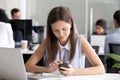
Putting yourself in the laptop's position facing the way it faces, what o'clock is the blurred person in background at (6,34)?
The blurred person in background is roughly at 12 o'clock from the laptop.

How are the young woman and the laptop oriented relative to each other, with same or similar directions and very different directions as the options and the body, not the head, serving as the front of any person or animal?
very different directions

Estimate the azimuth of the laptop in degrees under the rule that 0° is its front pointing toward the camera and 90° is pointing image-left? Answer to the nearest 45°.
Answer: approximately 180°

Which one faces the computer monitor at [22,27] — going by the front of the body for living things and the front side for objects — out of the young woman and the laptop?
the laptop

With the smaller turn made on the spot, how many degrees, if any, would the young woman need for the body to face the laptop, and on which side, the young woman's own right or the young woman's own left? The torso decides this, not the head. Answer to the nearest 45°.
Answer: approximately 45° to the young woman's own right
